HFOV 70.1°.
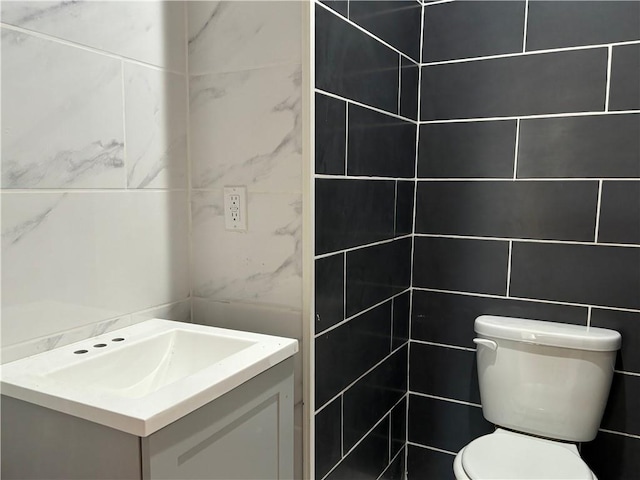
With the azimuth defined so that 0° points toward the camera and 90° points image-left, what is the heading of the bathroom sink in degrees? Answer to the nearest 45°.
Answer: approximately 315°

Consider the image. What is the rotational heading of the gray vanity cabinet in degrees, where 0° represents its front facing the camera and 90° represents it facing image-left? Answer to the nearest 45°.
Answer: approximately 315°

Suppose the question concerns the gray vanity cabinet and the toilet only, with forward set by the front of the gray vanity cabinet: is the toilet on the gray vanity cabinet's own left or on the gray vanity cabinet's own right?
on the gray vanity cabinet's own left
